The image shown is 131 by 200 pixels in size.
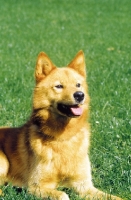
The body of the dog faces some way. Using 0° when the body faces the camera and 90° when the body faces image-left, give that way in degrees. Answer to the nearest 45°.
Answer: approximately 315°
